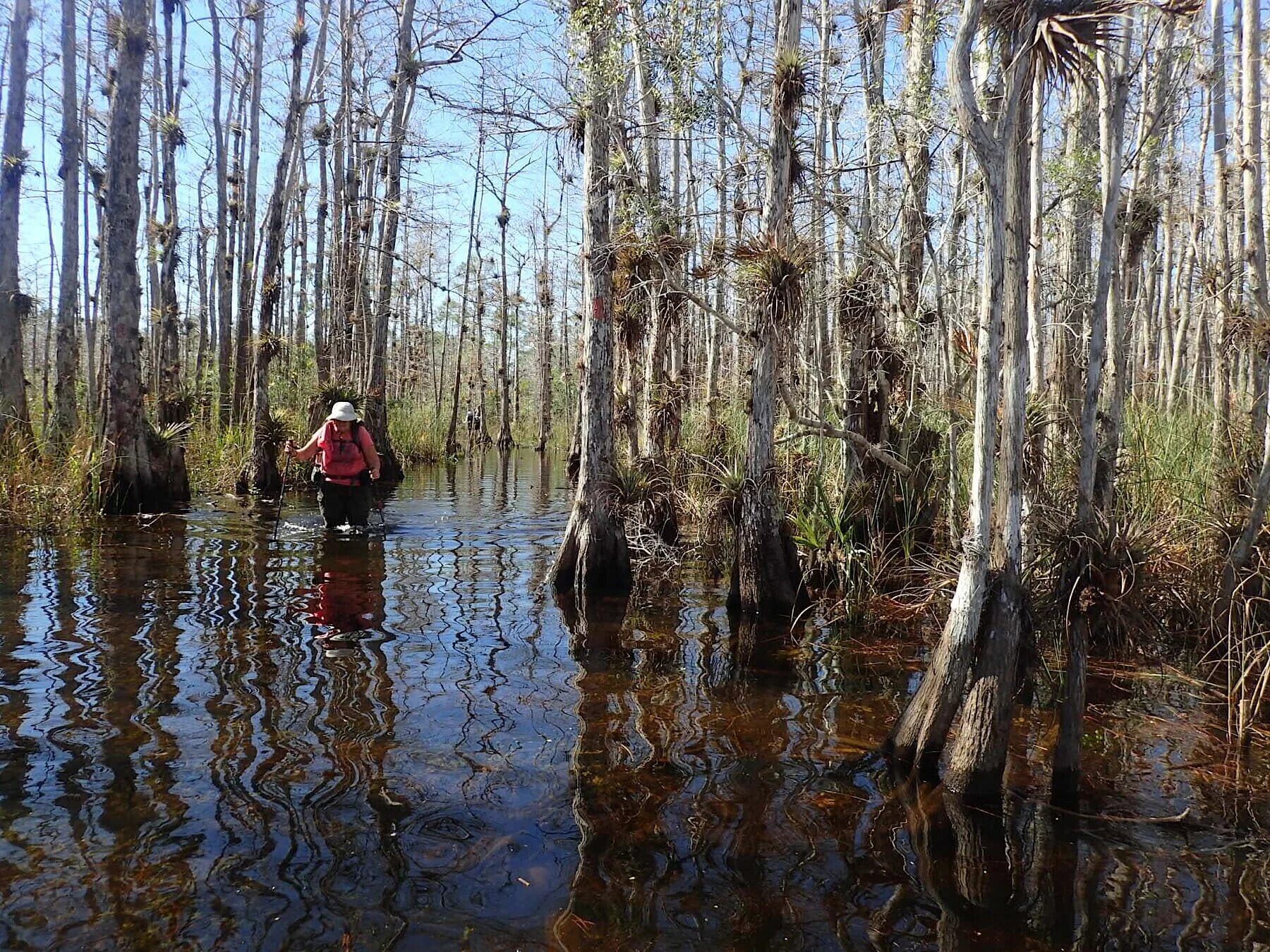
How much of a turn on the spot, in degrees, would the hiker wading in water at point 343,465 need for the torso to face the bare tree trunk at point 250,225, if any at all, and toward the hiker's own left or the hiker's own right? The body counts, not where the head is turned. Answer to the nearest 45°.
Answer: approximately 180°

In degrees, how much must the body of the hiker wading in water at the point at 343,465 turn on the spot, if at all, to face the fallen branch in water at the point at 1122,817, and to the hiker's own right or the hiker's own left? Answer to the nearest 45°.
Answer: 0° — they already face it

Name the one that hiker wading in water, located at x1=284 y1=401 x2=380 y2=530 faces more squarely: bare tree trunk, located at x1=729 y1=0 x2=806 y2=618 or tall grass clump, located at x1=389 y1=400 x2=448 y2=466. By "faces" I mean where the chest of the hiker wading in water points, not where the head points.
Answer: the bare tree trunk

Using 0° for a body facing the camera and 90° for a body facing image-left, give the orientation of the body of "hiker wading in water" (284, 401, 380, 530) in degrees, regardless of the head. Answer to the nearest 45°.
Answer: approximately 0°

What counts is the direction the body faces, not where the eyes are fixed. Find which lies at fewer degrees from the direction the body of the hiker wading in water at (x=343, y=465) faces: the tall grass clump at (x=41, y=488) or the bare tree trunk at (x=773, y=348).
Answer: the bare tree trunk

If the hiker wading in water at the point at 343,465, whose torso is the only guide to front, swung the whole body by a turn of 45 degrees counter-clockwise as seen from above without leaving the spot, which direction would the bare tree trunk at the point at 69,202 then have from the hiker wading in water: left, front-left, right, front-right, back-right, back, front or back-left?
back

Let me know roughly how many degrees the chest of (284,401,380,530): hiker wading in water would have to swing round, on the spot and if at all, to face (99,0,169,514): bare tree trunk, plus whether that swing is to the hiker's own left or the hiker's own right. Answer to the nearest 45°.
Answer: approximately 135° to the hiker's own right

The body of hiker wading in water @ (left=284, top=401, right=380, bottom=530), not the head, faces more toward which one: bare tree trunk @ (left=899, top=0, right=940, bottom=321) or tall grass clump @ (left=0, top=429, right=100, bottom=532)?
the bare tree trunk

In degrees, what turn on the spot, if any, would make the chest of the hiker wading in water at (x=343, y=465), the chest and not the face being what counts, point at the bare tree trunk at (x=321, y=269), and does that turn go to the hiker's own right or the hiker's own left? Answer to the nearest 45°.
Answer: approximately 180°

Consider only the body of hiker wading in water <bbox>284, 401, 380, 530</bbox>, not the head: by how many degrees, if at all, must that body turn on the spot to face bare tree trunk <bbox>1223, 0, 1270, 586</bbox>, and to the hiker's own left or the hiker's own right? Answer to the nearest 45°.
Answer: approximately 45° to the hiker's own left

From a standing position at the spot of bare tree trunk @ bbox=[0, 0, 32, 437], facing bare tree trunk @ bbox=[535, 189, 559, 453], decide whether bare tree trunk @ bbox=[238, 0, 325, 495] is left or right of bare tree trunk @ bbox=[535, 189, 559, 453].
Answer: right

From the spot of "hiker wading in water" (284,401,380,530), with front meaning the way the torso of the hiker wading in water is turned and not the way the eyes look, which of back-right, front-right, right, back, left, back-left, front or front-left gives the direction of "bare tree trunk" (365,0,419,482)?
back

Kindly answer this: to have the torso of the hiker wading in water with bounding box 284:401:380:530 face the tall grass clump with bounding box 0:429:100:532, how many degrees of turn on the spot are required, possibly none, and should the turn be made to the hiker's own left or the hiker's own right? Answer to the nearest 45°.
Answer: approximately 90° to the hiker's own right

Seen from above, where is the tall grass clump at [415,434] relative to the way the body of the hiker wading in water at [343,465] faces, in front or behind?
behind

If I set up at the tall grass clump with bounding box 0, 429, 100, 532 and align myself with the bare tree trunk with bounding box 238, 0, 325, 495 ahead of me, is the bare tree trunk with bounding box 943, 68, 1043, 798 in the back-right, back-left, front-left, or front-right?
back-right

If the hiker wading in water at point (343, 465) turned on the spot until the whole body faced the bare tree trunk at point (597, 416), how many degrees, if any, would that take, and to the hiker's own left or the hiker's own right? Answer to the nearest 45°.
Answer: approximately 45° to the hiker's own left
